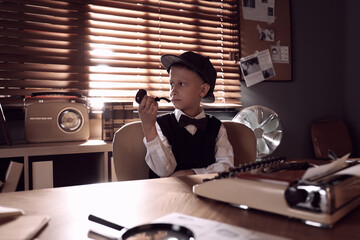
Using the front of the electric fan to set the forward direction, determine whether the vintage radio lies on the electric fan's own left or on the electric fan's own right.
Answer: on the electric fan's own right

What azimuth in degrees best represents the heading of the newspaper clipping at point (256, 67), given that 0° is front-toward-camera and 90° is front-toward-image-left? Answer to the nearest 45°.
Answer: approximately 0°

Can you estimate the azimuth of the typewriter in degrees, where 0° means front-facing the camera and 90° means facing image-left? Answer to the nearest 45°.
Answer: approximately 135°

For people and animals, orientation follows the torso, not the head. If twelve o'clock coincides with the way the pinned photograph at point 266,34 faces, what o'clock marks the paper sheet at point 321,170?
The paper sheet is roughly at 12 o'clock from the pinned photograph.
